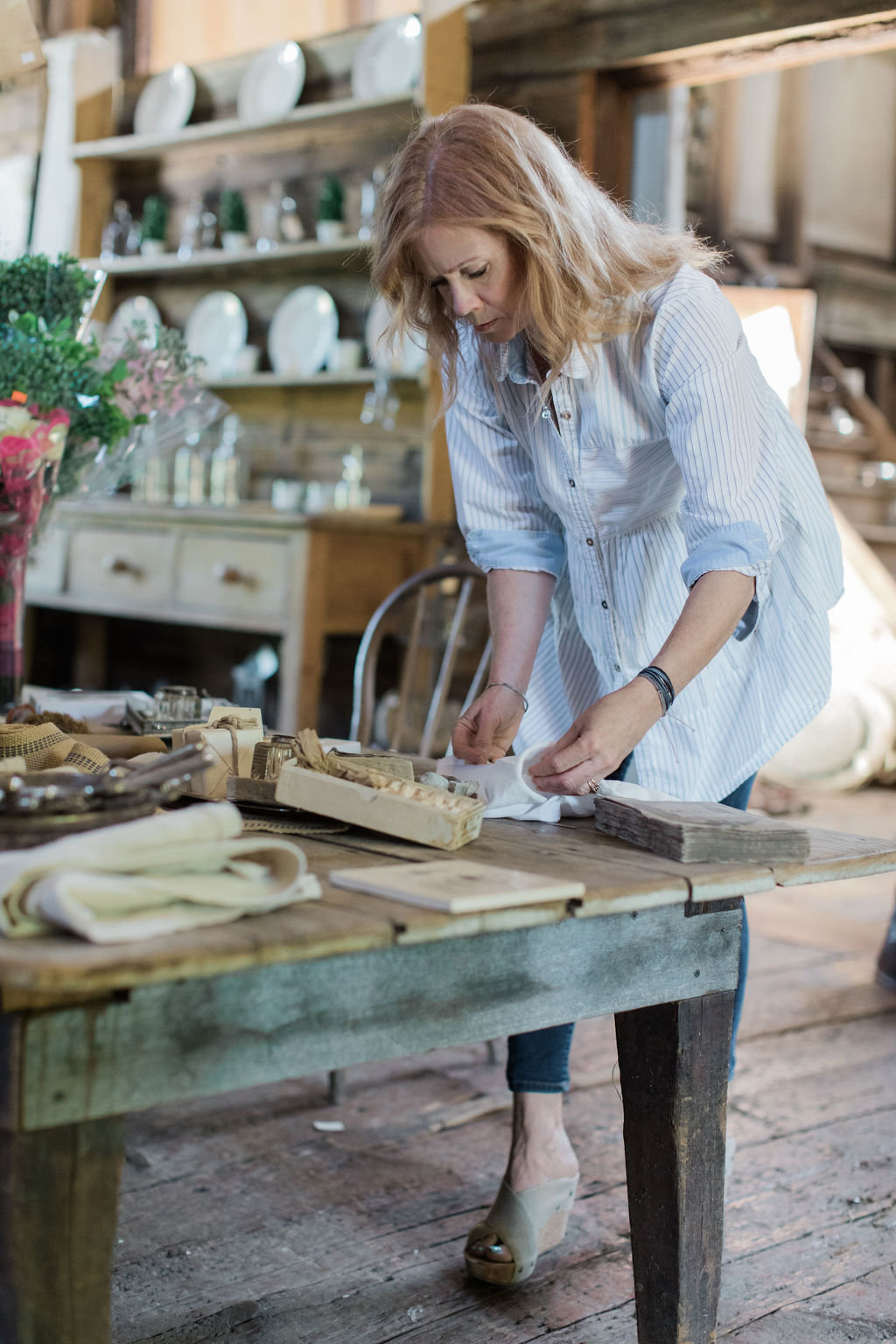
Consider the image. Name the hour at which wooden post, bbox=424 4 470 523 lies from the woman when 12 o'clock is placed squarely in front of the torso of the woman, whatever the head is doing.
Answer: The wooden post is roughly at 4 o'clock from the woman.

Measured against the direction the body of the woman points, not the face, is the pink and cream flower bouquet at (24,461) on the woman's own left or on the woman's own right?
on the woman's own right

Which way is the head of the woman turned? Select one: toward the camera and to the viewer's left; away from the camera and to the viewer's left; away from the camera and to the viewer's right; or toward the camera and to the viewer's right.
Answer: toward the camera and to the viewer's left

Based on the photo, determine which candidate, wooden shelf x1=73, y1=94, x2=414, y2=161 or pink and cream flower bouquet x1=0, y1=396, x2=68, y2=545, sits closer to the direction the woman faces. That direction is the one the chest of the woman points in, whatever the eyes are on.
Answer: the pink and cream flower bouquet

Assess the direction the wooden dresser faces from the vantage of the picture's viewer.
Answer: facing the viewer and to the left of the viewer

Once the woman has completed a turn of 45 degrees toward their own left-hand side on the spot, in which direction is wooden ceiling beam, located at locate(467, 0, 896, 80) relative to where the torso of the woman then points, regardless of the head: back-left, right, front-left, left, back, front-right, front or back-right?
back

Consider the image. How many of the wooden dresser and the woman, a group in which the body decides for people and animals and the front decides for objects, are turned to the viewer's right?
0

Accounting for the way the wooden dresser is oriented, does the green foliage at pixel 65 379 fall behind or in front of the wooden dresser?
in front

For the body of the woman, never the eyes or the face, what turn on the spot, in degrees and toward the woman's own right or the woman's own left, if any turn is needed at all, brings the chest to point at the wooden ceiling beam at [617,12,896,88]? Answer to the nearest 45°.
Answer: approximately 135° to the woman's own right
